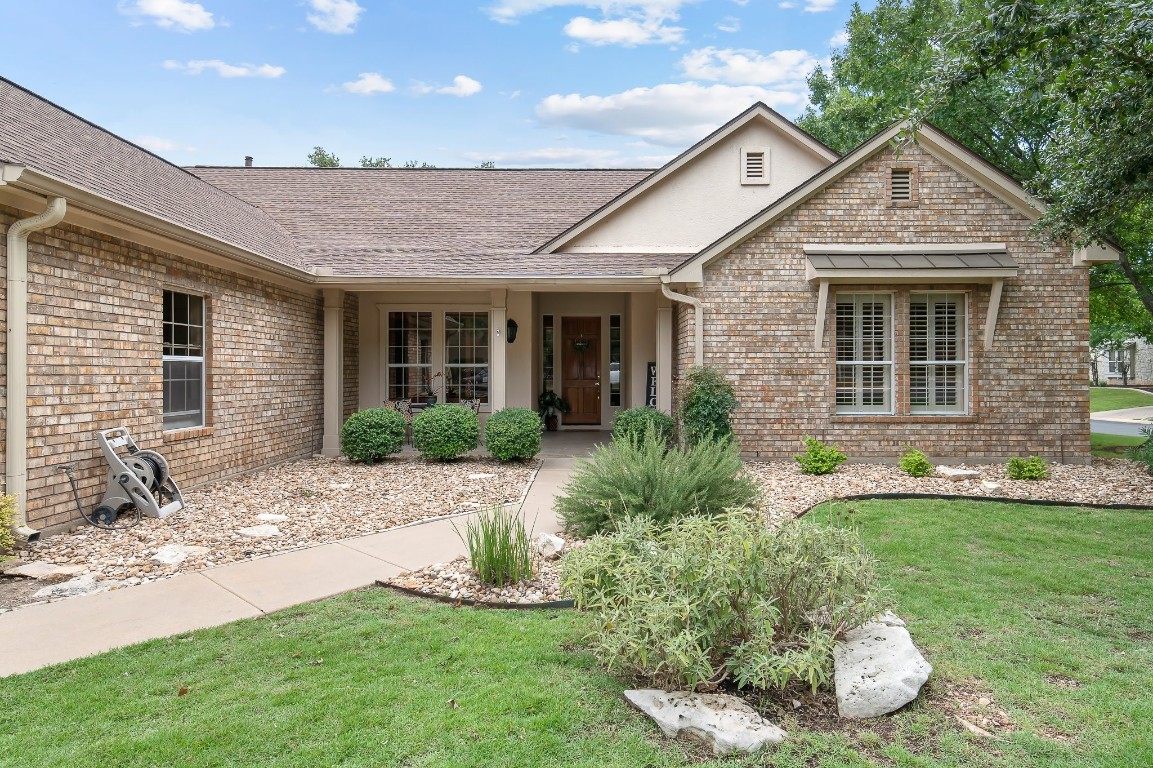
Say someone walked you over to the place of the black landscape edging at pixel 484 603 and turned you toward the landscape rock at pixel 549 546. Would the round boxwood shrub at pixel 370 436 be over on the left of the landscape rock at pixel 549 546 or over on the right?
left

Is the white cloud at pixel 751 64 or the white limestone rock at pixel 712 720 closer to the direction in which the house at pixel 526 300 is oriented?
the white limestone rock

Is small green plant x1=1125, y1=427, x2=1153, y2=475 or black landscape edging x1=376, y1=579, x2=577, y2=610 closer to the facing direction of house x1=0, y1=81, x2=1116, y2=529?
the black landscape edging

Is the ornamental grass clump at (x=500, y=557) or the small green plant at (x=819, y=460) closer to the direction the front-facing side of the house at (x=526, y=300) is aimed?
the ornamental grass clump

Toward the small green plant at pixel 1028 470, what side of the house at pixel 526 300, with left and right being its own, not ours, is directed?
left

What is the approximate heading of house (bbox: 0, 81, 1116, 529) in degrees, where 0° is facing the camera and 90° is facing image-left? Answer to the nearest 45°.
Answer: approximately 0°

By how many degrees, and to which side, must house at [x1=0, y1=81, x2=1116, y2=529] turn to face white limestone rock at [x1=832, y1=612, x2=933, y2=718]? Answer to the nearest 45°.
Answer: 0° — it already faces it

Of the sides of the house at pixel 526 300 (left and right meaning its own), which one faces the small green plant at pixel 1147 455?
left

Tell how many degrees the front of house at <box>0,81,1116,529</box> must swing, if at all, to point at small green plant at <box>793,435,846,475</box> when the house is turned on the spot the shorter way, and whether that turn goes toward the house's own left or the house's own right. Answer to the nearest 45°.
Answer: approximately 90° to the house's own left

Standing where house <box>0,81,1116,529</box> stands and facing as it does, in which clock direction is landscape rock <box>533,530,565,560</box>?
The landscape rock is roughly at 12 o'clock from the house.

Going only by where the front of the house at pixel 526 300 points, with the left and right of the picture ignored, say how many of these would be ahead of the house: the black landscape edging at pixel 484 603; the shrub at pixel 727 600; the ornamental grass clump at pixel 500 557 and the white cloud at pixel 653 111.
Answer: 3
